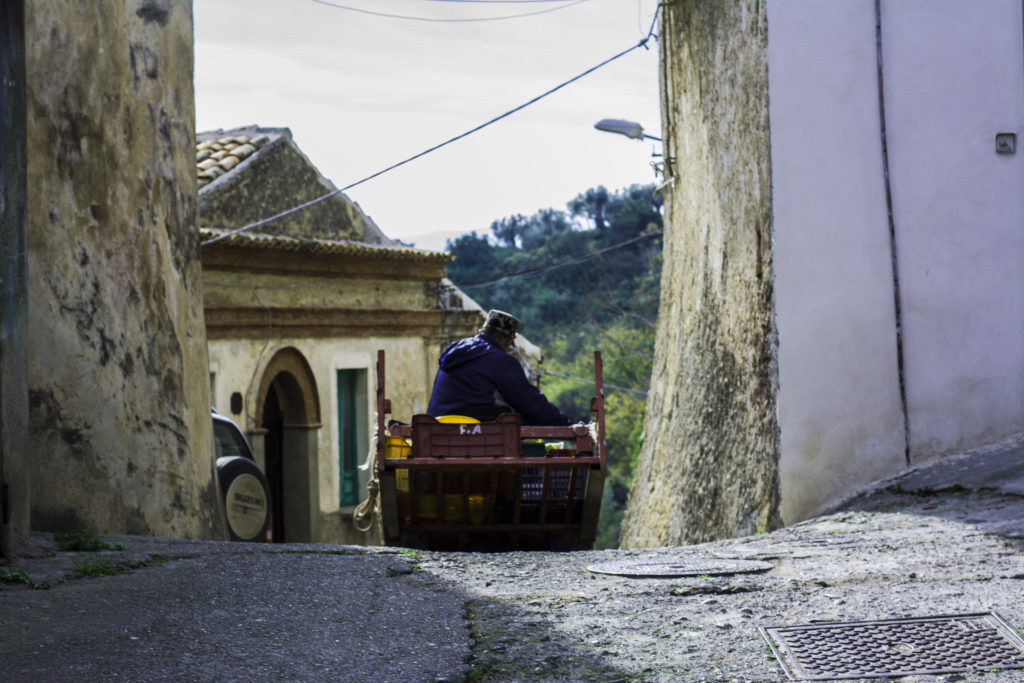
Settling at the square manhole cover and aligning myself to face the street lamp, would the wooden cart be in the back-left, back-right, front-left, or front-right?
front-left

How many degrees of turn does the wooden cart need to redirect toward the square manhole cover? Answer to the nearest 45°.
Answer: approximately 180°

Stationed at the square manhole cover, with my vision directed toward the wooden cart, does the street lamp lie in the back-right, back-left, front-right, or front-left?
front-right

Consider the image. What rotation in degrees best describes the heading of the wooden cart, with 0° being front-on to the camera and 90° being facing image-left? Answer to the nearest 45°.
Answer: approximately 180°

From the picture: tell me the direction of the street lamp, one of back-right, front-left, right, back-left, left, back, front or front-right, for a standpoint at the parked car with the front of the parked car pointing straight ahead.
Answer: right

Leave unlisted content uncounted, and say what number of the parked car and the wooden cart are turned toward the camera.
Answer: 0

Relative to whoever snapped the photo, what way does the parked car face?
facing away from the viewer and to the left of the viewer

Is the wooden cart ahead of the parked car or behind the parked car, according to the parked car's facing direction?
behind
